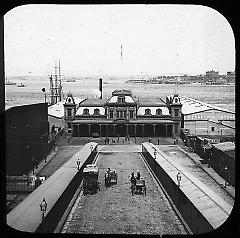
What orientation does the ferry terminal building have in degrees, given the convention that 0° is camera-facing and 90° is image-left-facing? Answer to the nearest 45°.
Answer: approximately 0°

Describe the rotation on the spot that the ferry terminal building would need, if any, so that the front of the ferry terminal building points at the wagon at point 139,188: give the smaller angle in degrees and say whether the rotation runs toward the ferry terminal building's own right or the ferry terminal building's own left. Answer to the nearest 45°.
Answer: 0° — it already faces it

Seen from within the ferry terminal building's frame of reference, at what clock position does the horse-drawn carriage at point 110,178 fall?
The horse-drawn carriage is roughly at 12 o'clock from the ferry terminal building.
